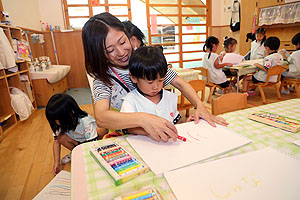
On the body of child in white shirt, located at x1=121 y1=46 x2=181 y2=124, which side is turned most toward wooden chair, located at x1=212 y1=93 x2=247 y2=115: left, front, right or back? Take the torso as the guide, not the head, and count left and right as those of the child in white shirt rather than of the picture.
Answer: left

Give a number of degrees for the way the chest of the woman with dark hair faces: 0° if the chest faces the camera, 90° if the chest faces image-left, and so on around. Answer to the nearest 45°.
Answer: approximately 315°

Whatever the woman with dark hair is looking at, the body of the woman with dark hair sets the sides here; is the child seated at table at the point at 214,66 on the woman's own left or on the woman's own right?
on the woman's own left

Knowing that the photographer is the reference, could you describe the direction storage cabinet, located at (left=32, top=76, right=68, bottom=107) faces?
facing the viewer and to the right of the viewer

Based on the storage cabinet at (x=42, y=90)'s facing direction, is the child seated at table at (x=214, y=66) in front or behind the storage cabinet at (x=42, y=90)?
in front

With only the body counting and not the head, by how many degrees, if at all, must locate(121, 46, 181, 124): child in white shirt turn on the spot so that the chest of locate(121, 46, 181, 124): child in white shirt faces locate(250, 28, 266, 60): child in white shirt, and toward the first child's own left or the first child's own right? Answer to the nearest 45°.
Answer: approximately 90° to the first child's own left

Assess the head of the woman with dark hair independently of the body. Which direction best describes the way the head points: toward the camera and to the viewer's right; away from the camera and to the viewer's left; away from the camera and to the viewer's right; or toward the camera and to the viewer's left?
toward the camera and to the viewer's right
